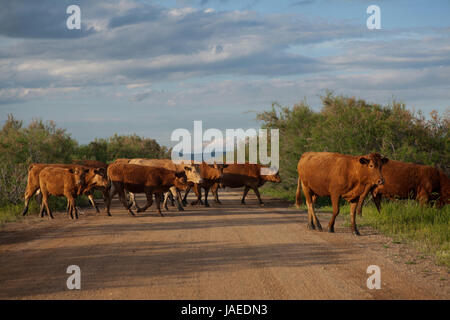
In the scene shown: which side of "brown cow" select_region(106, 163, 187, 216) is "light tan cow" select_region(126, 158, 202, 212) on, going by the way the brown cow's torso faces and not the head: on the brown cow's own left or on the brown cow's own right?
on the brown cow's own left

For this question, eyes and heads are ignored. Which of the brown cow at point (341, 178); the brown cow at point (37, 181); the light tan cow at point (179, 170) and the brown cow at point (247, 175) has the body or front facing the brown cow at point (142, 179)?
the brown cow at point (37, 181)

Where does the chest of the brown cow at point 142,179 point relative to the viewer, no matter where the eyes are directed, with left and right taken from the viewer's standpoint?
facing to the right of the viewer

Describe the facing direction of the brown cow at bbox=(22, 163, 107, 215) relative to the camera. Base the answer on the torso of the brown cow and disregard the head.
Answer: to the viewer's right

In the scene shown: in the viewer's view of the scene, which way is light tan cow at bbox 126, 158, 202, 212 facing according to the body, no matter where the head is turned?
to the viewer's right

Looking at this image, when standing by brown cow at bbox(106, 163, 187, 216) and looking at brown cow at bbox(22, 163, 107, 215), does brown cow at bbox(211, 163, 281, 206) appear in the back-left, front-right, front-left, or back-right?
back-right

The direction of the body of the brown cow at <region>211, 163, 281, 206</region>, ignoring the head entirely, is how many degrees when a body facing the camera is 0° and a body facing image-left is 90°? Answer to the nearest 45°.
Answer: approximately 270°

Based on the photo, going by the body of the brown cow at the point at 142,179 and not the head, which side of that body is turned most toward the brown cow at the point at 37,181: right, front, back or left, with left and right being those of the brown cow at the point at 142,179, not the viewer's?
back
